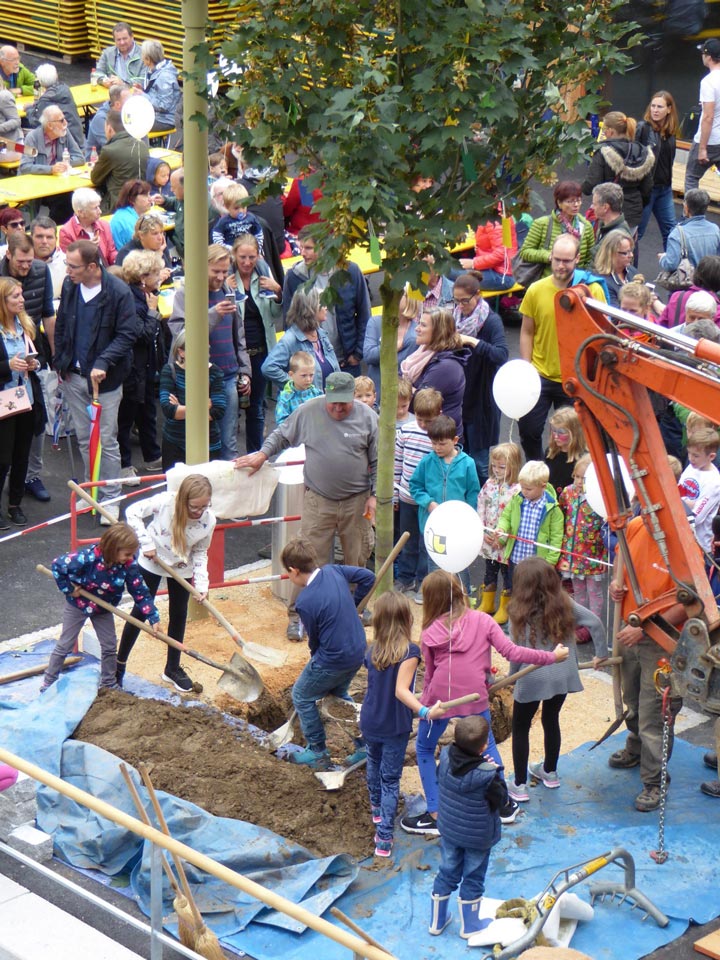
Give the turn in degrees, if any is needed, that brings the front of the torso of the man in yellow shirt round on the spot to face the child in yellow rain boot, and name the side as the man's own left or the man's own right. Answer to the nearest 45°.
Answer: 0° — they already face them

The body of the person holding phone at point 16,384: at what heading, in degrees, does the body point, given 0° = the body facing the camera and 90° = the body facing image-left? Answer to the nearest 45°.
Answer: approximately 315°

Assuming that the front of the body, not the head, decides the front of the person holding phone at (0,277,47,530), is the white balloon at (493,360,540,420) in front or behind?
in front

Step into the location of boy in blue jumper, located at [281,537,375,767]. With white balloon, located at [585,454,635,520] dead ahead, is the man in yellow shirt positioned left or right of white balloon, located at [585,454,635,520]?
left

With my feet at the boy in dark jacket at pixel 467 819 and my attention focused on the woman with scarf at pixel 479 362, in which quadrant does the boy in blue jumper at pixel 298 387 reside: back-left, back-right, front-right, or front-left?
front-left

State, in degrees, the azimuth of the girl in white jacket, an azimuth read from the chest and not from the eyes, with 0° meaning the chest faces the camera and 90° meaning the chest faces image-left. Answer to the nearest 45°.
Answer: approximately 315°

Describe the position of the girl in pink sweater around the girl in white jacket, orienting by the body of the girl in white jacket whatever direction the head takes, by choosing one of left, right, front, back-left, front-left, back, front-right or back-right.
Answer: front

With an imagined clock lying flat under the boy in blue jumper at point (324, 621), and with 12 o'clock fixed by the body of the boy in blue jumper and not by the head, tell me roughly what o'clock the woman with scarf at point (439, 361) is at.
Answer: The woman with scarf is roughly at 2 o'clock from the boy in blue jumper.

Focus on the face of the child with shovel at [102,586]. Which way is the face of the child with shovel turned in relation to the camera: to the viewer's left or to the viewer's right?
to the viewer's right

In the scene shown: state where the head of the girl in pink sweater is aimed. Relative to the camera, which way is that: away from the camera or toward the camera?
away from the camera

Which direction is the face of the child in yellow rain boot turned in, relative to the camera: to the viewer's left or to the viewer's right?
to the viewer's left

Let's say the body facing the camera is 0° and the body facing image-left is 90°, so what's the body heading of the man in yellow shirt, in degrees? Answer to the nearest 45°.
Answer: approximately 0°

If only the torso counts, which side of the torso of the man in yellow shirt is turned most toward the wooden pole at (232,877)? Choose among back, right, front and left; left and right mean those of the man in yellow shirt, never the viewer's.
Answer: front
